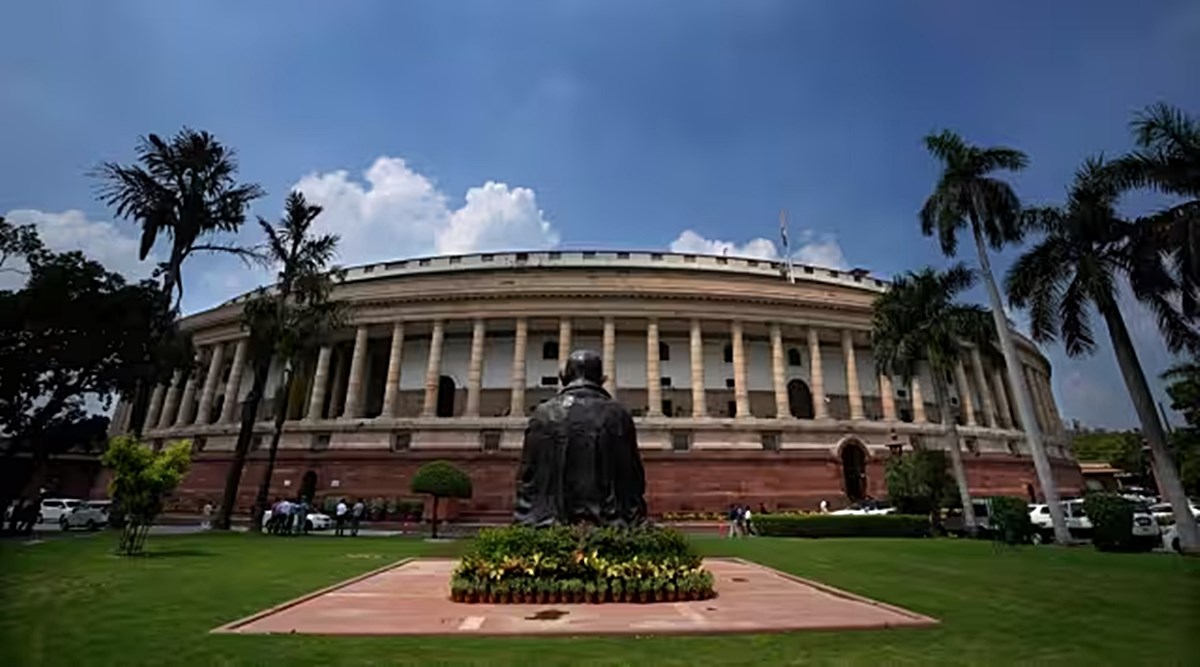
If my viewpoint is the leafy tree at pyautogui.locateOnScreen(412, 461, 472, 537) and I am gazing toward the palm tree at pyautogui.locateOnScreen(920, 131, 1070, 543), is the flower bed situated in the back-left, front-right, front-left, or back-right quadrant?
front-right

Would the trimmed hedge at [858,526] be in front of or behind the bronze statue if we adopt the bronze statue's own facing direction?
in front

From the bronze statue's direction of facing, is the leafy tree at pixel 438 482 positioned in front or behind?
in front

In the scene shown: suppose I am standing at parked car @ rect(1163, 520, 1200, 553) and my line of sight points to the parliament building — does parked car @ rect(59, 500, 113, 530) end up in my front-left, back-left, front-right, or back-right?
front-left

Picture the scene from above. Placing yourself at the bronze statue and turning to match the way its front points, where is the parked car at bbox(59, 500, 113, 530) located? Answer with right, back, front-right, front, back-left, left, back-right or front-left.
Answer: front-left

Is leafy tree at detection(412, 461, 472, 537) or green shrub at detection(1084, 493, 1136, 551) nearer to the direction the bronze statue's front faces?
the leafy tree

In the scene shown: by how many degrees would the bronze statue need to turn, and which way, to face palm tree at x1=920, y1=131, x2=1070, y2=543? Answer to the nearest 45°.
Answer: approximately 45° to its right

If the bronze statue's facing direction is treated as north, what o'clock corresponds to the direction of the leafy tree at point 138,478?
The leafy tree is roughly at 10 o'clock from the bronze statue.

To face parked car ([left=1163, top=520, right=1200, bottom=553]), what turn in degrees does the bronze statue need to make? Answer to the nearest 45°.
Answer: approximately 45° to its right

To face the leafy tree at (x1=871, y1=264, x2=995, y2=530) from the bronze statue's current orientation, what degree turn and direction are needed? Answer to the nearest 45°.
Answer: approximately 45° to its right

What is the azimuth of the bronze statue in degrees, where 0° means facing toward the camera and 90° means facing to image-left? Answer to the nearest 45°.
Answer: approximately 180°
